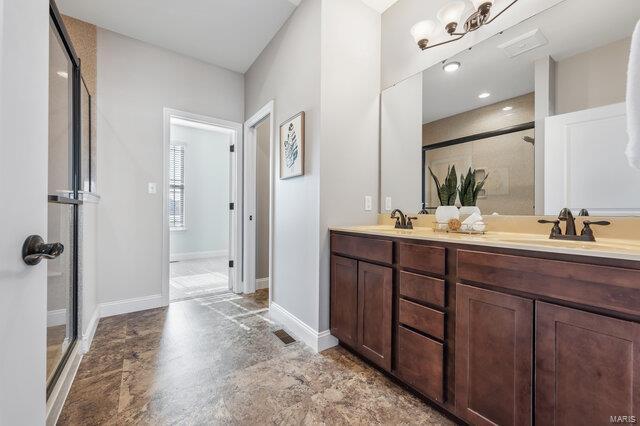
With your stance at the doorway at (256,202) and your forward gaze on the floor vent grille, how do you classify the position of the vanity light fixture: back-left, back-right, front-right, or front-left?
front-left

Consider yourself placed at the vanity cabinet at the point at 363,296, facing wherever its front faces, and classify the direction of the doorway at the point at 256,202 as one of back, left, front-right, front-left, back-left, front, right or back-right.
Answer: right

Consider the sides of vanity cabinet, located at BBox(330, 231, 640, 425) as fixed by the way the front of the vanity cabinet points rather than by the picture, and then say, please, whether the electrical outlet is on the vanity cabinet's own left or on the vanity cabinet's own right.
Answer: on the vanity cabinet's own right

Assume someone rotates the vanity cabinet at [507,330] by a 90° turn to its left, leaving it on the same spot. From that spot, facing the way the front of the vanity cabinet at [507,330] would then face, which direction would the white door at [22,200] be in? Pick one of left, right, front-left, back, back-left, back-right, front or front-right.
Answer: right

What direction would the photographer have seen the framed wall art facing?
facing the viewer and to the left of the viewer

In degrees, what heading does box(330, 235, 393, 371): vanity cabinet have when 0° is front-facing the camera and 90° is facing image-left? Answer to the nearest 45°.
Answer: approximately 45°

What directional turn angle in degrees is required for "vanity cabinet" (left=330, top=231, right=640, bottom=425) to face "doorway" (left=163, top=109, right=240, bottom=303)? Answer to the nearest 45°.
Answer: approximately 45° to its right

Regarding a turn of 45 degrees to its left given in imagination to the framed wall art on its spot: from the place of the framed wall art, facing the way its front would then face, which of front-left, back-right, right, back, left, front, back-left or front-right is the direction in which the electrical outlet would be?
left

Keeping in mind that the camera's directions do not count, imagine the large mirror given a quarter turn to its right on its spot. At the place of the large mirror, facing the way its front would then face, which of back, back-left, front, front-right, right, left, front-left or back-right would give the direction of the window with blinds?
front-left

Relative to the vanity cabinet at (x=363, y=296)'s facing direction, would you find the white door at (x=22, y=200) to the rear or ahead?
ahead
